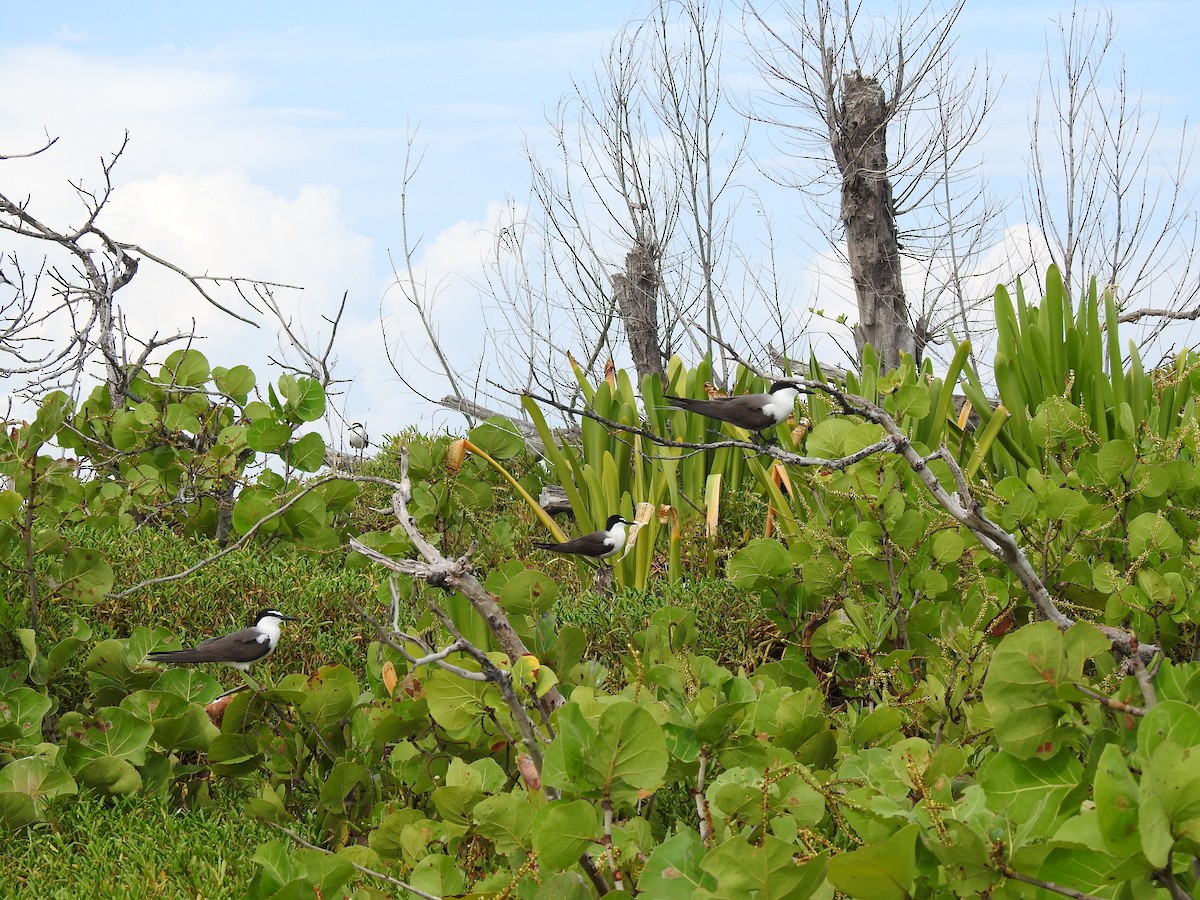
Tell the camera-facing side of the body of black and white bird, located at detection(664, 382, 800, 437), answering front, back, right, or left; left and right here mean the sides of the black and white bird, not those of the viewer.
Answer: right

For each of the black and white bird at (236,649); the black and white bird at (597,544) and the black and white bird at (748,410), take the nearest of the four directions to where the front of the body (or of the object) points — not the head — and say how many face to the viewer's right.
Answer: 3

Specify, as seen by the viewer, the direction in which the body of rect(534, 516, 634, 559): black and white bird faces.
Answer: to the viewer's right

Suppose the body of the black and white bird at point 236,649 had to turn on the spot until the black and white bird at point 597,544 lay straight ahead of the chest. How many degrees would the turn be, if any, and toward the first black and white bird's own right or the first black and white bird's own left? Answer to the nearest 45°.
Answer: approximately 45° to the first black and white bird's own left

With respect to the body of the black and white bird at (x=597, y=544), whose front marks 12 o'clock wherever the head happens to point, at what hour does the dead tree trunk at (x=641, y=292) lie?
The dead tree trunk is roughly at 9 o'clock from the black and white bird.

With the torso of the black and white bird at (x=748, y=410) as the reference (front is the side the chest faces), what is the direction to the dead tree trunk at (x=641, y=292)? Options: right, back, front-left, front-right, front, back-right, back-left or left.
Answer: left

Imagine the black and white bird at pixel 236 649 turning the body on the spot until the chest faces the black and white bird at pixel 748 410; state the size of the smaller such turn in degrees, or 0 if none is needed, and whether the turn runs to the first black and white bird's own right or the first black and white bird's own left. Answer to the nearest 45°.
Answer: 0° — it already faces it

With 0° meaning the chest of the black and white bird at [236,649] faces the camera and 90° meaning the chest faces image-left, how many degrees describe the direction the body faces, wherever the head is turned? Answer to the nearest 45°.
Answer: approximately 270°
